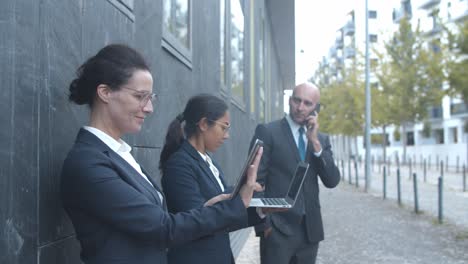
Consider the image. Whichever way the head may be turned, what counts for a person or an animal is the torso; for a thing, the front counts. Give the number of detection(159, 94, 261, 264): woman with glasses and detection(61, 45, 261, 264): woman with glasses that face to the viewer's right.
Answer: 2

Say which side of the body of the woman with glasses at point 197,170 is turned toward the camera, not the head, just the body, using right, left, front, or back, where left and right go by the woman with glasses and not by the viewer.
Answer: right

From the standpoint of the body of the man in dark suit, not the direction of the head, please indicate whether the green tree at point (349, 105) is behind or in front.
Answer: behind

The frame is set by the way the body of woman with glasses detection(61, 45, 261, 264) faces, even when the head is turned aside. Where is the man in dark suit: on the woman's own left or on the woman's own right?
on the woman's own left

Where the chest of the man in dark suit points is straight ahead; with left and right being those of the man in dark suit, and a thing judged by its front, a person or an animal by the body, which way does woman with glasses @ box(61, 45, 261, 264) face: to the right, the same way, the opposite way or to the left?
to the left

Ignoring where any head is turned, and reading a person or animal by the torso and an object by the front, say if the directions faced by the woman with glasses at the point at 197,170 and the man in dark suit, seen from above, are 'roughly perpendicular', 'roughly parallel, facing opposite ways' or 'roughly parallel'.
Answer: roughly perpendicular

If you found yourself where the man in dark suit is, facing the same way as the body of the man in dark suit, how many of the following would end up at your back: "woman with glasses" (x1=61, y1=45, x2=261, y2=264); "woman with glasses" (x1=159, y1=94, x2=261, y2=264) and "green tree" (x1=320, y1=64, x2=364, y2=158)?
1

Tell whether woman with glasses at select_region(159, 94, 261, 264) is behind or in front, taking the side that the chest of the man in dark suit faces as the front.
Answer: in front

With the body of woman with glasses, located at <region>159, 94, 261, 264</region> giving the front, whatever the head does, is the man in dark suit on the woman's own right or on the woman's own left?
on the woman's own left

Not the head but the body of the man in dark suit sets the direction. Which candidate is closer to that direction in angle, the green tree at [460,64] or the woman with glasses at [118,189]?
the woman with glasses

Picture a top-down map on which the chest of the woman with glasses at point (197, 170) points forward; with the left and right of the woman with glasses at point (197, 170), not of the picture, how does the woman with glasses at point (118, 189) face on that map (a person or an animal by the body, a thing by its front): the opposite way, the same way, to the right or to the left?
the same way

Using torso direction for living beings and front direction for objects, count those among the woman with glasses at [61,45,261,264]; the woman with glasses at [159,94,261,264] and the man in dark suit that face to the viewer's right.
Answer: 2

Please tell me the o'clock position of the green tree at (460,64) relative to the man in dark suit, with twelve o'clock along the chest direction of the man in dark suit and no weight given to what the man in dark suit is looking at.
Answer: The green tree is roughly at 7 o'clock from the man in dark suit.

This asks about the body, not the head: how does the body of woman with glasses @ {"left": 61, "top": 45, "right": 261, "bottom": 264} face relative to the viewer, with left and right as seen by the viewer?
facing to the right of the viewer

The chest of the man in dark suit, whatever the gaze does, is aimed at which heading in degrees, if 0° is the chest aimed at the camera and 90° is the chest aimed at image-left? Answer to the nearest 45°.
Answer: approximately 0°
